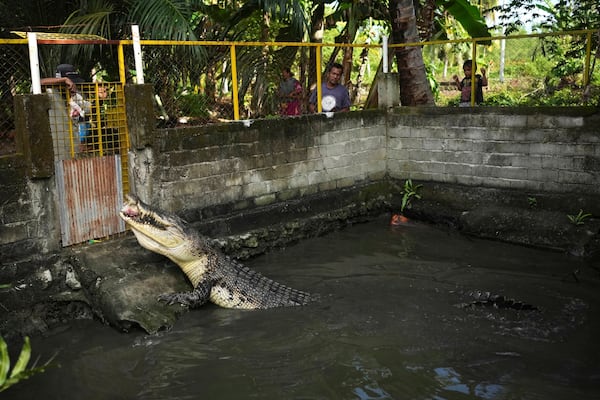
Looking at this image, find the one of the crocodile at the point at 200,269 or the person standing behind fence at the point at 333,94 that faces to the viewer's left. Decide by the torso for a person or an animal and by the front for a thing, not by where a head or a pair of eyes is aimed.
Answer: the crocodile

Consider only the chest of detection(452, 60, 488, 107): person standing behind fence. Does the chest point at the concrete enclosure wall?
yes

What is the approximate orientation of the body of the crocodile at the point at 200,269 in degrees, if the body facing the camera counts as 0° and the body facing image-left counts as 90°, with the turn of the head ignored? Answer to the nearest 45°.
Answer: approximately 90°

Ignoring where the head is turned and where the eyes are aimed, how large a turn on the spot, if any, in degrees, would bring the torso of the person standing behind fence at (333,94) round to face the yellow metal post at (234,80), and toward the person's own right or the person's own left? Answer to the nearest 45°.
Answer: approximately 45° to the person's own right

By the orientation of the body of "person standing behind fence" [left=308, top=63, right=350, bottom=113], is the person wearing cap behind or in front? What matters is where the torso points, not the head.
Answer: in front

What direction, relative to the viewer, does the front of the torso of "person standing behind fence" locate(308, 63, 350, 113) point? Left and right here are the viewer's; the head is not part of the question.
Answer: facing the viewer

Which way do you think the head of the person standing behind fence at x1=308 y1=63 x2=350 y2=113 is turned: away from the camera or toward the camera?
toward the camera

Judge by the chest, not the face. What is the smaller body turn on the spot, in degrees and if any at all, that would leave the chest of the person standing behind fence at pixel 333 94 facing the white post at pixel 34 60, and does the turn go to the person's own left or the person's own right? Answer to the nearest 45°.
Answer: approximately 45° to the person's own right

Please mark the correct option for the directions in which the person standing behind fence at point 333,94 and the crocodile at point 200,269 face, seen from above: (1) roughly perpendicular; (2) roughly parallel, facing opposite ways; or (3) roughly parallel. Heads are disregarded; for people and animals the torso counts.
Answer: roughly perpendicular
